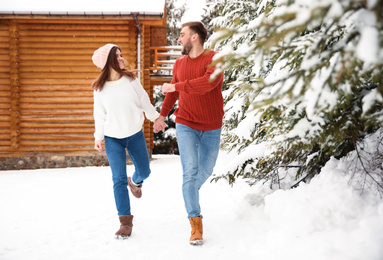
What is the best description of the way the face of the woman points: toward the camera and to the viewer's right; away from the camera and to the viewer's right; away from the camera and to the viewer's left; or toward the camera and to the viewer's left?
toward the camera and to the viewer's right

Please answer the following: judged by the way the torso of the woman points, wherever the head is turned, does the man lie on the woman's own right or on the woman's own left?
on the woman's own left

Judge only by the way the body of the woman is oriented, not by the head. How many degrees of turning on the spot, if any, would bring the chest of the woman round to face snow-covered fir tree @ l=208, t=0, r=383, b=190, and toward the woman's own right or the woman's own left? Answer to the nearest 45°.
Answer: approximately 45° to the woman's own left

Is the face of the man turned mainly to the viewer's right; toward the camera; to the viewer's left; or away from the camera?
to the viewer's left

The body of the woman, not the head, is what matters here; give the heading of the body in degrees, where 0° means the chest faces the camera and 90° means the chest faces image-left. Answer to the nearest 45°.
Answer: approximately 0°
